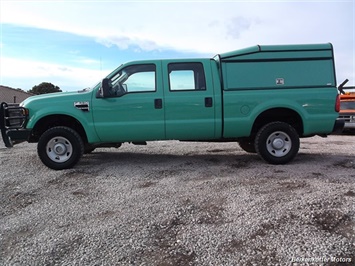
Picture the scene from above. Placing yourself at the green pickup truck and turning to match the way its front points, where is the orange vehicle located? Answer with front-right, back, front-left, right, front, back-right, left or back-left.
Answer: back-right

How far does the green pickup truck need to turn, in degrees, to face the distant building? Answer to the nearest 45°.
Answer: approximately 45° to its right

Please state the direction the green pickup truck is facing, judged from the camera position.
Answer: facing to the left of the viewer

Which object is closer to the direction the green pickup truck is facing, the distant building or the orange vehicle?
the distant building
